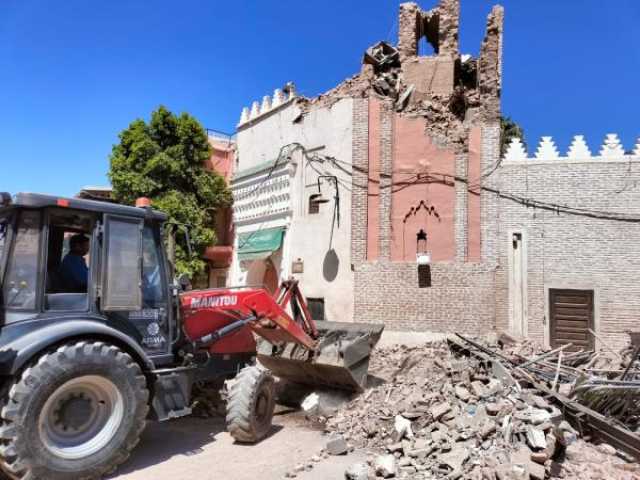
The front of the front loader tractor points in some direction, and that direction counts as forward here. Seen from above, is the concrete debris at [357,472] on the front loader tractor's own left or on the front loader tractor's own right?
on the front loader tractor's own right

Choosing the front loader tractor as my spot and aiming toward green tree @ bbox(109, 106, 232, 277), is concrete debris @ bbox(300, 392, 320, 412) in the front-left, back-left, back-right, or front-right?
front-right

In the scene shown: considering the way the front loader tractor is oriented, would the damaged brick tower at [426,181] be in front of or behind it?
in front

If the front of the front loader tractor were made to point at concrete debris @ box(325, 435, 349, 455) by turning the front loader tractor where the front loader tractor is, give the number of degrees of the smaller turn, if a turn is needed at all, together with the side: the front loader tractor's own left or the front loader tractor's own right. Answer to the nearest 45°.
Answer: approximately 45° to the front loader tractor's own right

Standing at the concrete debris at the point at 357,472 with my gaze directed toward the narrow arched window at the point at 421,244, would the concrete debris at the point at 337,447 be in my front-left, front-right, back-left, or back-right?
front-left

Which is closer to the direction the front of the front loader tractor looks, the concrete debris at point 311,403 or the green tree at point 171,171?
the concrete debris

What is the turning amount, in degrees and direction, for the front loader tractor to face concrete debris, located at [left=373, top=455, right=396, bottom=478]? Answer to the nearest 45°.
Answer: approximately 45° to its right

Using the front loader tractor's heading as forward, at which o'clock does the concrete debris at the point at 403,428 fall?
The concrete debris is roughly at 1 o'clock from the front loader tractor.

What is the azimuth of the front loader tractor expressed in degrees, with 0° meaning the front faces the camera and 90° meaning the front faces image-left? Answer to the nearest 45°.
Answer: approximately 225°

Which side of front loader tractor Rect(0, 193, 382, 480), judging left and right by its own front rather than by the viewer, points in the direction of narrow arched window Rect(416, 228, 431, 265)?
front
